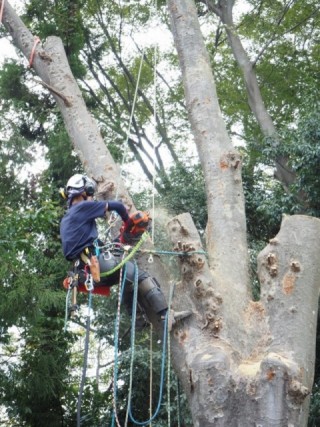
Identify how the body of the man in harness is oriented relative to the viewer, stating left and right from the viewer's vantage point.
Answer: facing away from the viewer and to the right of the viewer

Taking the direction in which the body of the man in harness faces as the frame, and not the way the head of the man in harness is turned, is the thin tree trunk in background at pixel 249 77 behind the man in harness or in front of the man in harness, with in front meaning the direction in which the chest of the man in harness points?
in front
